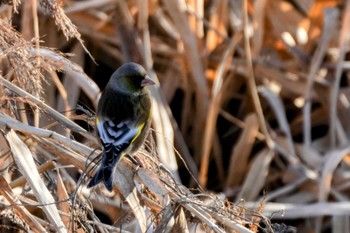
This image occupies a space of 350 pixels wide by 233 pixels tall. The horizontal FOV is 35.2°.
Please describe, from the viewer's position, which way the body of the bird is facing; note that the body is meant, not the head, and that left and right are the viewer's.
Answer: facing away from the viewer and to the right of the viewer
